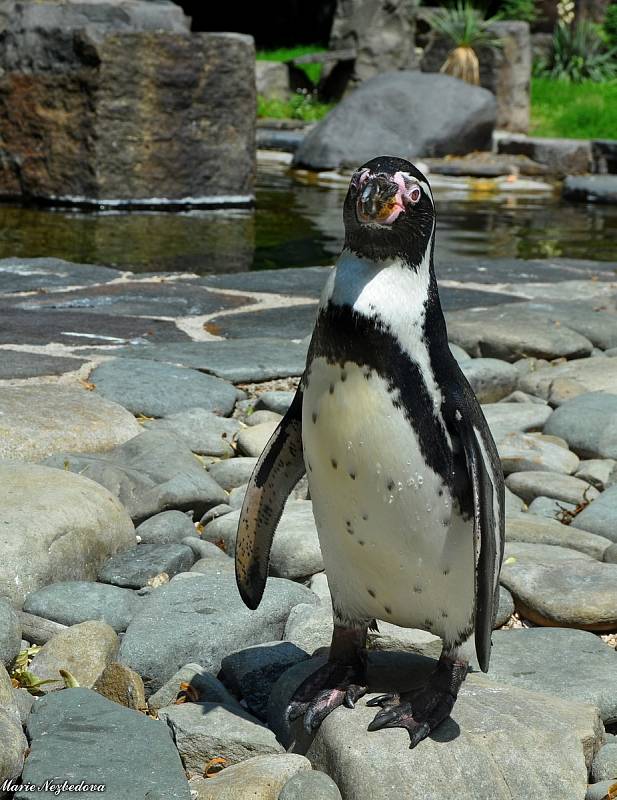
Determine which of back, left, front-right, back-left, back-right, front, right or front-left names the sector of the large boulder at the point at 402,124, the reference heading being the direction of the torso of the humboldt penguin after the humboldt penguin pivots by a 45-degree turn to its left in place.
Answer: back

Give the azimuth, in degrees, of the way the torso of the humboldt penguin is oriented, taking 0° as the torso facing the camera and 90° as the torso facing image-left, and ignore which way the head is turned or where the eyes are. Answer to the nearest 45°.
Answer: approximately 45°

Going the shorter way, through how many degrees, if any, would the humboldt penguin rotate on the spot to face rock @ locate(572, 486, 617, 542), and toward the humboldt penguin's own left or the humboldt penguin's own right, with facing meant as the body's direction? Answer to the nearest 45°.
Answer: approximately 180°

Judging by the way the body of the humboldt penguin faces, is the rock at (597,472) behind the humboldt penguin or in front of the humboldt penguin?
behind

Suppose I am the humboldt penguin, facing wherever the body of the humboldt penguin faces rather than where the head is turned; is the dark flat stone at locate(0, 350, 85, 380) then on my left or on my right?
on my right

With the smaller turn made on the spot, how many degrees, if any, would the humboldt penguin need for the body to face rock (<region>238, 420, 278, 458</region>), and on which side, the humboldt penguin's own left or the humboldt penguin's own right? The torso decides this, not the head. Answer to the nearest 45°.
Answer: approximately 135° to the humboldt penguin's own right

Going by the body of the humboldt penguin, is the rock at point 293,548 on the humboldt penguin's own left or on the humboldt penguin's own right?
on the humboldt penguin's own right

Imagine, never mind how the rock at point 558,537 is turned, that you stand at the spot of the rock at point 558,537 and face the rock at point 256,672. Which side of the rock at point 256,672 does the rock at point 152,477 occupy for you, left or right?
right
